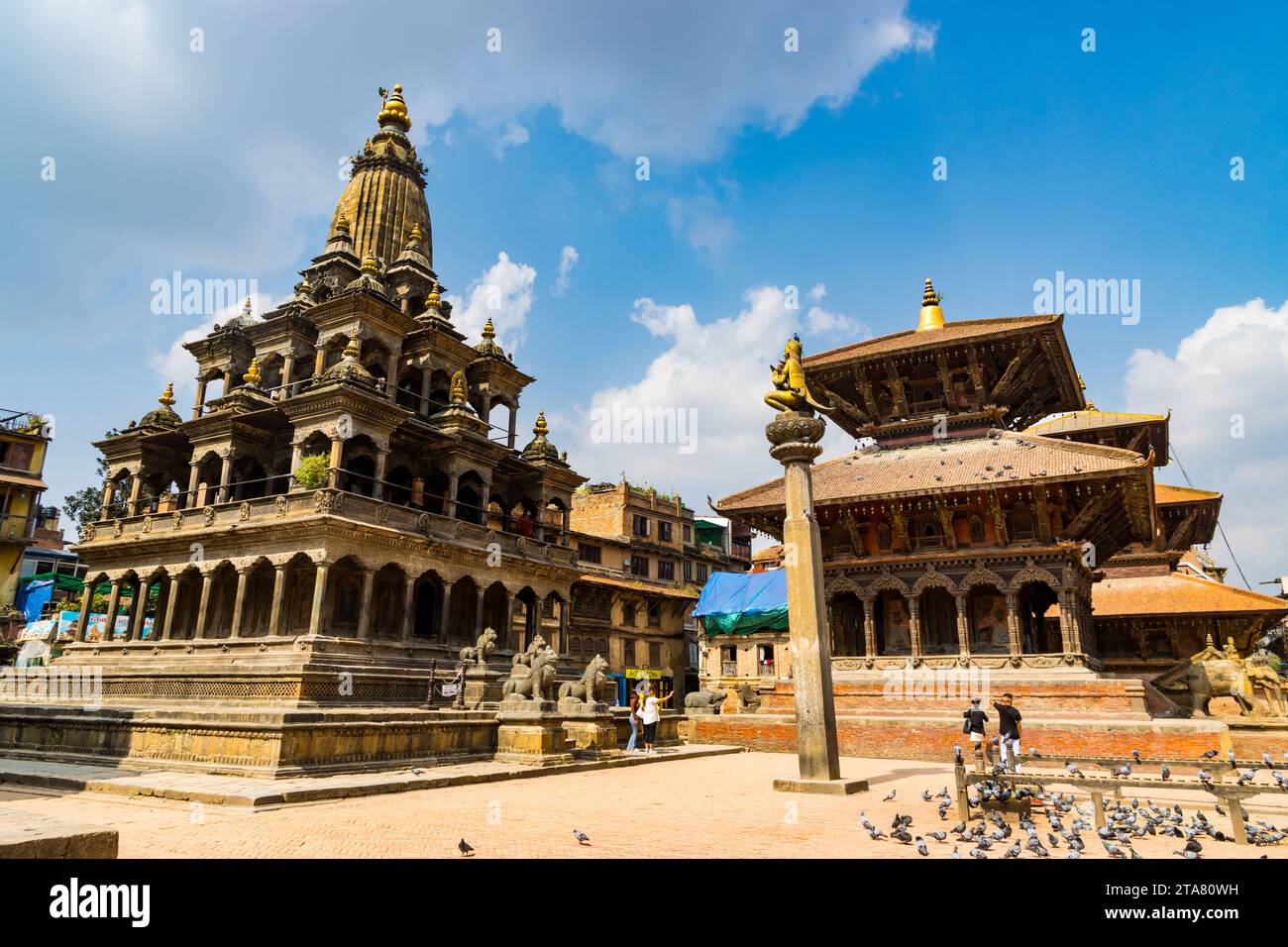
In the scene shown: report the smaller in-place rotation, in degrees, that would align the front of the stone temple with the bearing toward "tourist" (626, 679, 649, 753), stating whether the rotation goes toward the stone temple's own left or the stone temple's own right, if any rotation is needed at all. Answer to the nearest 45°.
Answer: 0° — it already faces them

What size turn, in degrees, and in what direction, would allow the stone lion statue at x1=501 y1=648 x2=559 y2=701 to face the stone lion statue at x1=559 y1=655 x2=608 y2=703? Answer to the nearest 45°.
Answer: approximately 90° to its left

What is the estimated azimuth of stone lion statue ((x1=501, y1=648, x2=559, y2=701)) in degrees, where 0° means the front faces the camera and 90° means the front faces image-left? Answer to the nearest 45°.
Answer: approximately 315°

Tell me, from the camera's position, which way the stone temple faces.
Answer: facing the viewer and to the right of the viewer

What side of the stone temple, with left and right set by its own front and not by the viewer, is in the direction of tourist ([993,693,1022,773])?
front

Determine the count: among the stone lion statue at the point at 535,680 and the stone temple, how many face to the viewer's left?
0

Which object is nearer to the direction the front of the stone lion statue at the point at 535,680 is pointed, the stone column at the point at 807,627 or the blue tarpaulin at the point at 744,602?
the stone column

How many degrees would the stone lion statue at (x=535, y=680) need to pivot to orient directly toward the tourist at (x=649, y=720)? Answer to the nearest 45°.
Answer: approximately 90° to its left

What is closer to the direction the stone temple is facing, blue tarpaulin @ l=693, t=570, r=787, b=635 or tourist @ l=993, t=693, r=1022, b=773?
the tourist

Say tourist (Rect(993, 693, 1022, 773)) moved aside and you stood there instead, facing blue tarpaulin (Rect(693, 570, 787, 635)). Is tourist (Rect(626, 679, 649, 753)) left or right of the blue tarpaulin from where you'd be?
left

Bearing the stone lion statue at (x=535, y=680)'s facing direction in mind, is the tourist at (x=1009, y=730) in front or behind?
in front
